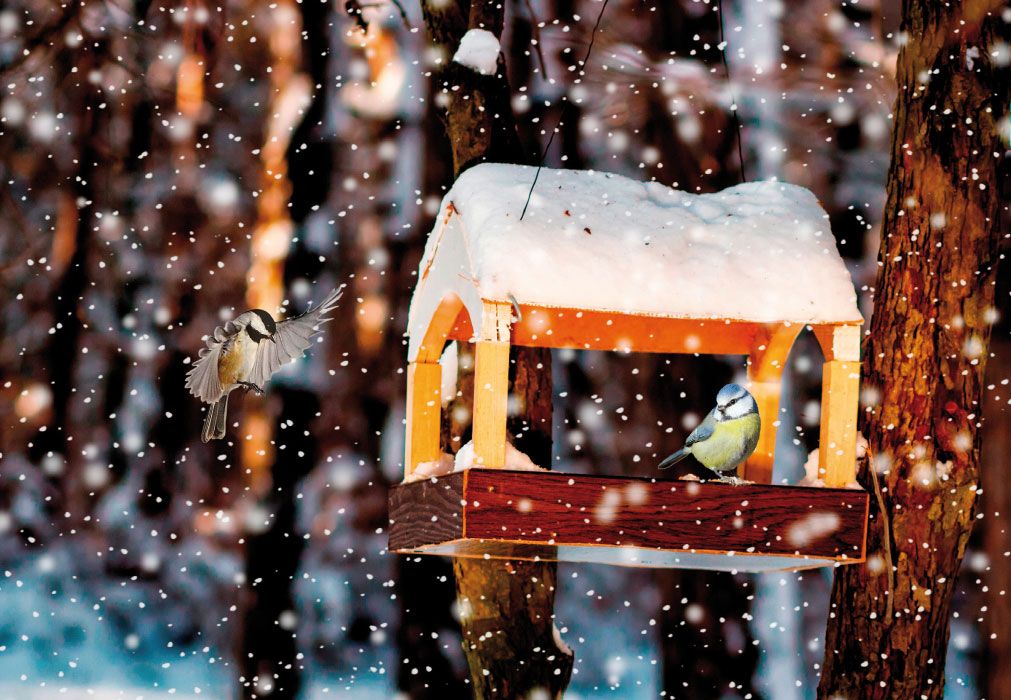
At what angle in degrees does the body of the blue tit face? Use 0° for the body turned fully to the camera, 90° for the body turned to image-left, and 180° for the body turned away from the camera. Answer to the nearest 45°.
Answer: approximately 315°

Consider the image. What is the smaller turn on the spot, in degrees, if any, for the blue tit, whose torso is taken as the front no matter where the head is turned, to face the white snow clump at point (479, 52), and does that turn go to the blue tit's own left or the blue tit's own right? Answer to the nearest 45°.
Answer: approximately 180°

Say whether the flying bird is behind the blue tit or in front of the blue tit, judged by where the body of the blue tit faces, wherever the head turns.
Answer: behind

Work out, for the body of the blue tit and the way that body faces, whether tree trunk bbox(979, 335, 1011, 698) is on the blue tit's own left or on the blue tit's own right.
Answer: on the blue tit's own left
